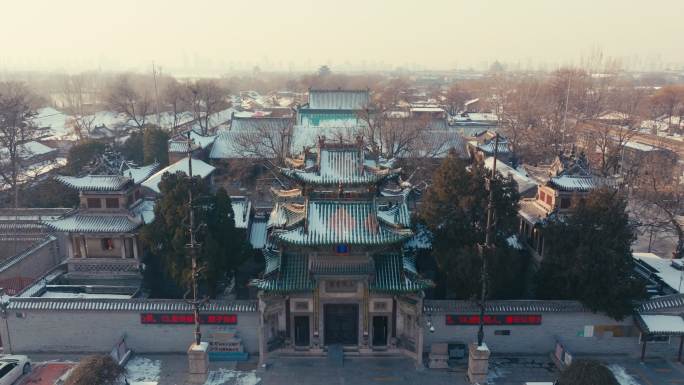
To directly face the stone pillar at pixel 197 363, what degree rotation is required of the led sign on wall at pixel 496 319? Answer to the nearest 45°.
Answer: approximately 45° to its right

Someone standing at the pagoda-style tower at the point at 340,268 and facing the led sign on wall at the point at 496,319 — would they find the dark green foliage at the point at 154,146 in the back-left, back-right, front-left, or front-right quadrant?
back-left

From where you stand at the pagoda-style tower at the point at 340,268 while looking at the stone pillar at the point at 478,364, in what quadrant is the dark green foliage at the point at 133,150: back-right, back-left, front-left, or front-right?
back-left

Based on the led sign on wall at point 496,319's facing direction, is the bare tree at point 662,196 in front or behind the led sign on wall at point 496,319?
behind

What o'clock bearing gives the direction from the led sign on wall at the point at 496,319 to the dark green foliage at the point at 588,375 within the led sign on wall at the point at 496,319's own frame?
The dark green foliage is roughly at 11 o'clock from the led sign on wall.

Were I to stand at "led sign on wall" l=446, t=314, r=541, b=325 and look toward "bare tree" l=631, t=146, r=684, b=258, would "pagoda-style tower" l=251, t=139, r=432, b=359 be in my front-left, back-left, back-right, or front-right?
back-left

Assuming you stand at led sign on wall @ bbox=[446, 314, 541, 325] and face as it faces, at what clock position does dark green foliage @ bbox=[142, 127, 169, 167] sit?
The dark green foliage is roughly at 4 o'clock from the led sign on wall.

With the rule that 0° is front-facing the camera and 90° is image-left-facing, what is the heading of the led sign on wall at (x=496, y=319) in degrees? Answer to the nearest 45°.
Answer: approximately 0°

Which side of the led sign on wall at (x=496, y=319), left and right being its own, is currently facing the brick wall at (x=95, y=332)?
right

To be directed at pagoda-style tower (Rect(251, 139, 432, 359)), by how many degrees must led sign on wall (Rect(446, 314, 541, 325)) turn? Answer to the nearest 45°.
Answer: approximately 90° to its right

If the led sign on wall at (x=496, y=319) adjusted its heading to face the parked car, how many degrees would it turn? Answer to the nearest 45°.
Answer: approximately 45° to its right
